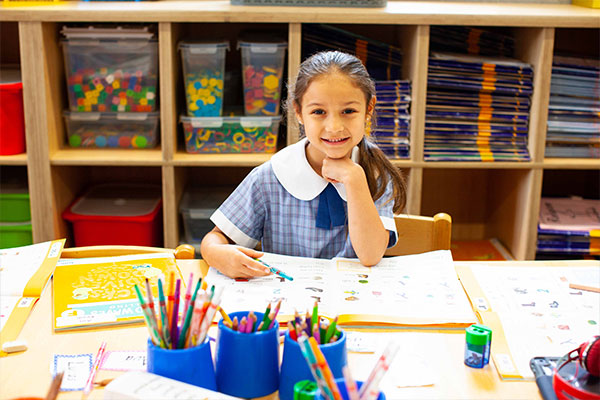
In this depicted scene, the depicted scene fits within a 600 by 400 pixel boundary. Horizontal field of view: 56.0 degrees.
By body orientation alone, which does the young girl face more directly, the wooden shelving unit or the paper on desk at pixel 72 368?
the paper on desk

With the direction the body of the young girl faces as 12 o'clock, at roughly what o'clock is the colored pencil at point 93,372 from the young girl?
The colored pencil is roughly at 1 o'clock from the young girl.

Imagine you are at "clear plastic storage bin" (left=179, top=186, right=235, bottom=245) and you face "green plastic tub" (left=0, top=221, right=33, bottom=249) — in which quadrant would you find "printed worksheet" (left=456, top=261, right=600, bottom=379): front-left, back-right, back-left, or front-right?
back-left

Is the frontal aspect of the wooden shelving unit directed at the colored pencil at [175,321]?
yes

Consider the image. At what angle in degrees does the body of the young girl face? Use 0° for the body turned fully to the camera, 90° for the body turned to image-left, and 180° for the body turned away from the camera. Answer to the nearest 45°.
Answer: approximately 0°

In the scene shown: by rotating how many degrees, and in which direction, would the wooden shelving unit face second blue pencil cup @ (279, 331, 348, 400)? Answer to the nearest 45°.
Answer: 0° — it already faces it

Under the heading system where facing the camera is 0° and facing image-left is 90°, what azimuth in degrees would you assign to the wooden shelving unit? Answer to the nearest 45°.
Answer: approximately 0°

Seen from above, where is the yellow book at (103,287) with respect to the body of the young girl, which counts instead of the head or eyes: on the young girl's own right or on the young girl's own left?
on the young girl's own right

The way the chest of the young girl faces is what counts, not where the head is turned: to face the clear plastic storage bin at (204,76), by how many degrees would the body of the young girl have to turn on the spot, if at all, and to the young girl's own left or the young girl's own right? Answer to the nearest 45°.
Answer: approximately 135° to the young girl's own right
